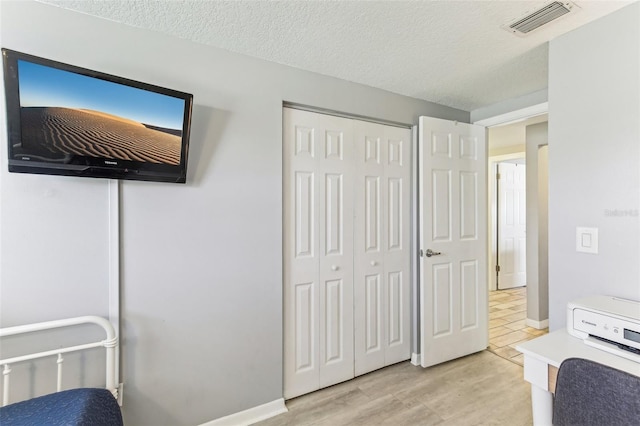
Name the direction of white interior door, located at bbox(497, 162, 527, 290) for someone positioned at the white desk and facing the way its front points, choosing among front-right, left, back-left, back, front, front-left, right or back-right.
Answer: back-right

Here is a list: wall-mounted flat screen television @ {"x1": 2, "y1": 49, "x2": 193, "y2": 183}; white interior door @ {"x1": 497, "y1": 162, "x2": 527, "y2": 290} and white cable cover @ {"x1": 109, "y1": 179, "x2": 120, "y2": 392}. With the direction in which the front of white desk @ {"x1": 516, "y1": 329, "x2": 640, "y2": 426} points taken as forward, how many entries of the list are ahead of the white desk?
2

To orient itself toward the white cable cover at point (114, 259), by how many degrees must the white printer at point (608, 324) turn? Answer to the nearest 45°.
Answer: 0° — it already faces it

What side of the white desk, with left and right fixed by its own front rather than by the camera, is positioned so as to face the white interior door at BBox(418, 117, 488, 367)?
right

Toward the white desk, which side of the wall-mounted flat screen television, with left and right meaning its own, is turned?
front

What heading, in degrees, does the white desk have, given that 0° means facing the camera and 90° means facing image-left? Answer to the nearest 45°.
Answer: approximately 45°

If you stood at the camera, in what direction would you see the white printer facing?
facing the viewer and to the left of the viewer

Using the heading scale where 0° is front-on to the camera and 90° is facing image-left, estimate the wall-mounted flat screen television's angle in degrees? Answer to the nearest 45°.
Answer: approximately 315°

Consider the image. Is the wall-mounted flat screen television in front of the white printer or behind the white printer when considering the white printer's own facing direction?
in front

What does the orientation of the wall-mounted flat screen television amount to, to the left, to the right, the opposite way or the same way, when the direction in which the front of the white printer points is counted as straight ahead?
to the left

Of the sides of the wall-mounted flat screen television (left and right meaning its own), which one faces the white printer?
front

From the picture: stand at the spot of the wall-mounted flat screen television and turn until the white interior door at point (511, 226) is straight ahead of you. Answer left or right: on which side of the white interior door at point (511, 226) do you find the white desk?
right

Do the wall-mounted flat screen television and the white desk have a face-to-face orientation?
no
